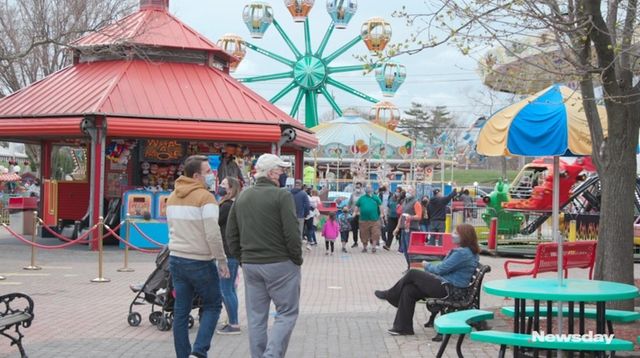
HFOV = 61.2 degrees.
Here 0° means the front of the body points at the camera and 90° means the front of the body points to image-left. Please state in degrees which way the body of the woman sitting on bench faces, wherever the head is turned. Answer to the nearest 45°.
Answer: approximately 90°

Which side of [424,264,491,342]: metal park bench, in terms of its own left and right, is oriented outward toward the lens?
left

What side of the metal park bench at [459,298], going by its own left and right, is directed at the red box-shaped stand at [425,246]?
right

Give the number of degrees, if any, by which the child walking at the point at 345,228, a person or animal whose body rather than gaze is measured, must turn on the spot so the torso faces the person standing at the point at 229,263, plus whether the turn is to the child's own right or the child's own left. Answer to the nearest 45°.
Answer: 0° — they already face them

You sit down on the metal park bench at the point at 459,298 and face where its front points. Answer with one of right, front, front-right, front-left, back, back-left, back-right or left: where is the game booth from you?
front-right

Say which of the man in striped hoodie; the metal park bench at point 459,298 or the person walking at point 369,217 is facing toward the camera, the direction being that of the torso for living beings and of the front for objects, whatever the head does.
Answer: the person walking

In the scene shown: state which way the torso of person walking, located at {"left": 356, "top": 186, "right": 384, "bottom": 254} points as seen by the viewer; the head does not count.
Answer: toward the camera

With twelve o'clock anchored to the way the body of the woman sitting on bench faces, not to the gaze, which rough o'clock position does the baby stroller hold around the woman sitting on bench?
The baby stroller is roughly at 12 o'clock from the woman sitting on bench.

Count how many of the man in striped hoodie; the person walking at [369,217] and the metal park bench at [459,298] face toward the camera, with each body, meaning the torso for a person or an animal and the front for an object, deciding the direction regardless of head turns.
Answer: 1

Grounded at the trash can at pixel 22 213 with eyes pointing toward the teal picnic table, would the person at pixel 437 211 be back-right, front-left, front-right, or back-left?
front-left

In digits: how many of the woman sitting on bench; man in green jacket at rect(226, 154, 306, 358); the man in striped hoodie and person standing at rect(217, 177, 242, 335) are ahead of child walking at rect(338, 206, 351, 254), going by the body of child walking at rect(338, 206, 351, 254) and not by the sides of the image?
4
